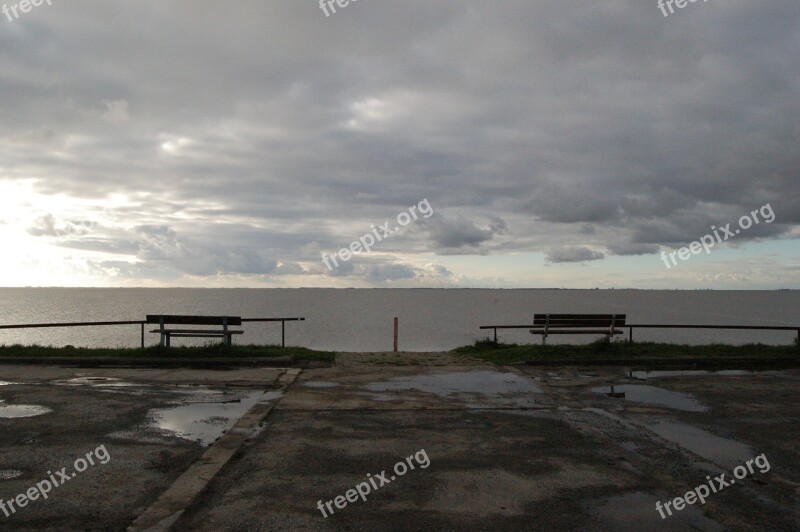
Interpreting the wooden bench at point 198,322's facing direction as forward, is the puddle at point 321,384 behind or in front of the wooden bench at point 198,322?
behind

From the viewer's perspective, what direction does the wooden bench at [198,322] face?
away from the camera

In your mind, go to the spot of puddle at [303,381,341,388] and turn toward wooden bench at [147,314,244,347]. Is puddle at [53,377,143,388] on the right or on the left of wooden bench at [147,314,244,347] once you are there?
left

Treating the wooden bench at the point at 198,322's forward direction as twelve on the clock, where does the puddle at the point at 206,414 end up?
The puddle is roughly at 6 o'clock from the wooden bench.

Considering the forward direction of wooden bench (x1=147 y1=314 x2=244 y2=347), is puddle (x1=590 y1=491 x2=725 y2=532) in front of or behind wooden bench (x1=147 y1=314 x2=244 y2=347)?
behind

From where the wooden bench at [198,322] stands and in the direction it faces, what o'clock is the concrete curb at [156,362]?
The concrete curb is roughly at 7 o'clock from the wooden bench.

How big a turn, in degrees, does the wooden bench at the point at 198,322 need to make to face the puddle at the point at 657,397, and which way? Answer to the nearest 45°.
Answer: approximately 135° to its right

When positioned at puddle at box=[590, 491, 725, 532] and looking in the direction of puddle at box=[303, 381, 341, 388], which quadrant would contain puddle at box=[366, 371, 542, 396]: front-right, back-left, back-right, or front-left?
front-right

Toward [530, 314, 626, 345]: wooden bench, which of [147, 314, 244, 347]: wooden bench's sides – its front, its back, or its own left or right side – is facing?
right

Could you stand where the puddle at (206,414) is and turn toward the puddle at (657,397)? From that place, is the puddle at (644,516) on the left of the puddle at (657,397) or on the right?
right

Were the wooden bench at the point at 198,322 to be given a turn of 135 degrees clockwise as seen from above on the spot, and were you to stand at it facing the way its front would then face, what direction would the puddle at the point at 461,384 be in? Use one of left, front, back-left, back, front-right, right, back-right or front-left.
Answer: front

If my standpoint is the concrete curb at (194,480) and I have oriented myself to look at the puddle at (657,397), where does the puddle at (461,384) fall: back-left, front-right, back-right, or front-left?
front-left

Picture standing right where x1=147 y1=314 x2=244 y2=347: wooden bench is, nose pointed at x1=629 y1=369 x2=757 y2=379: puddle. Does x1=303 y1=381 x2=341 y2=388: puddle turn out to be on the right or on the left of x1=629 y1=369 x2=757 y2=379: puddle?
right

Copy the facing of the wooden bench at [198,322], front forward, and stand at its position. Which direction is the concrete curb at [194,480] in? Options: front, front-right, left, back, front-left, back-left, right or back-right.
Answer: back

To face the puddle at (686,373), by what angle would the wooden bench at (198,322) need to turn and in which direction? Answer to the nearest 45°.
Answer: approximately 135° to its right
